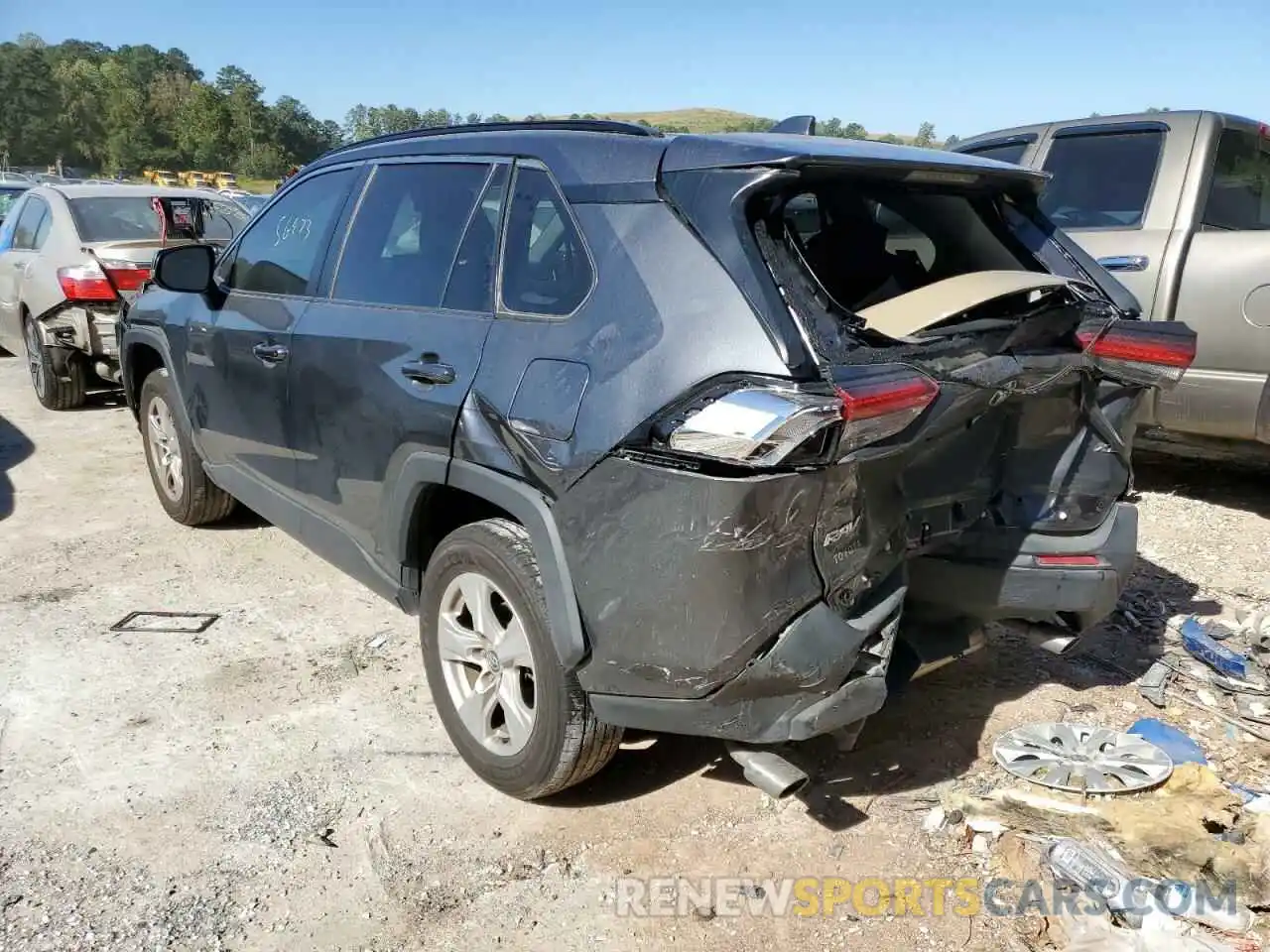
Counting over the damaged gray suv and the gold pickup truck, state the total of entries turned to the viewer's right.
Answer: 0

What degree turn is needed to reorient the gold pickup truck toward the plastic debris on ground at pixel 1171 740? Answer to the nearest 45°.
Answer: approximately 135° to its left

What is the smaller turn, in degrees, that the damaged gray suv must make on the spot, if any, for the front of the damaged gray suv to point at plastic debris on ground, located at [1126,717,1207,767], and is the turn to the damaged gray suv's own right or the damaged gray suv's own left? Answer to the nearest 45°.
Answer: approximately 135° to the damaged gray suv's own right

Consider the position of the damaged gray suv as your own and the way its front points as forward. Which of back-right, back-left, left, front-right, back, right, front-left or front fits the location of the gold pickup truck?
right

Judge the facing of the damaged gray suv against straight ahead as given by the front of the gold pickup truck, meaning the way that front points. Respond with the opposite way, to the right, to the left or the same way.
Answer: the same way

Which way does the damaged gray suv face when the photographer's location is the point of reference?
facing away from the viewer and to the left of the viewer

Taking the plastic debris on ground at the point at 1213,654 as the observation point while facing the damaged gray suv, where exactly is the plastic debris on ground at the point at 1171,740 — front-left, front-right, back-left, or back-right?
front-left

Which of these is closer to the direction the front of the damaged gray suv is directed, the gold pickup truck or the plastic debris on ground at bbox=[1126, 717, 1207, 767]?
the gold pickup truck

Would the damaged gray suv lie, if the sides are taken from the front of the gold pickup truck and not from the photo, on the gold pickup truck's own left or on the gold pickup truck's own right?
on the gold pickup truck's own left
